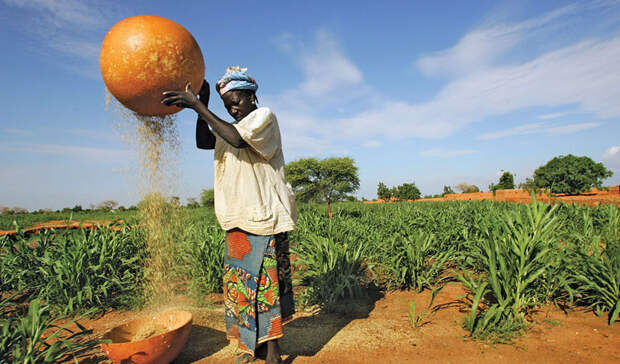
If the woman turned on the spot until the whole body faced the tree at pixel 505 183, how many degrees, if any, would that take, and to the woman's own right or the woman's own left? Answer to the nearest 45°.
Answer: approximately 180°

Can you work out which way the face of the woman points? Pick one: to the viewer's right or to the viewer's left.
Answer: to the viewer's left

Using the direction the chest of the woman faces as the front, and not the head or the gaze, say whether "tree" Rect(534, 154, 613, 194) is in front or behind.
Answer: behind

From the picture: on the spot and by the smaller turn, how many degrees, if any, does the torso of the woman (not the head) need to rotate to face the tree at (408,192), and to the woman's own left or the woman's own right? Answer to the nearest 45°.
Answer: approximately 180°

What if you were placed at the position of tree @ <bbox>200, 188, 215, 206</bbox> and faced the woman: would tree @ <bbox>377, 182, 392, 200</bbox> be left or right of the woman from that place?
left

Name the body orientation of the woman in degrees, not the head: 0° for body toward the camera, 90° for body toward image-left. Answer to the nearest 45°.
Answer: approximately 45°

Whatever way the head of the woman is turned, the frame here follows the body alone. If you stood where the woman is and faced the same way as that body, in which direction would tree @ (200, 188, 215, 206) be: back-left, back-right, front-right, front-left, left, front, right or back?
back-right

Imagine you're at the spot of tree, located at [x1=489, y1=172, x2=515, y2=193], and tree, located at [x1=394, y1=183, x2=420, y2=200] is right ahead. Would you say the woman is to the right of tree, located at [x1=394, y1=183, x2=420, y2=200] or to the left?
left

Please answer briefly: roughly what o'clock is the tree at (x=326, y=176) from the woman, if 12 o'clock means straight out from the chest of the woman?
The tree is roughly at 5 o'clock from the woman.
